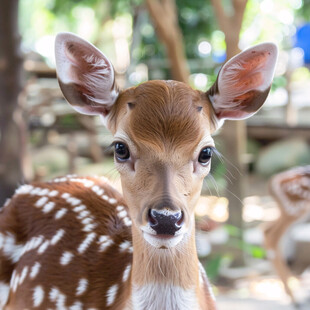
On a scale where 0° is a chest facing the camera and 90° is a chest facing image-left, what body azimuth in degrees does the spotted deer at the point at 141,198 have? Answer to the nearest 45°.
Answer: approximately 315°

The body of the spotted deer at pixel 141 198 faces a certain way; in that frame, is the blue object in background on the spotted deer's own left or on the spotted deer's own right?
on the spotted deer's own left

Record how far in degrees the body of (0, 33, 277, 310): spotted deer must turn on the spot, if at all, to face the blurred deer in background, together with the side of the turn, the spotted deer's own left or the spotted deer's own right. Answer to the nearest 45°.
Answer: approximately 90° to the spotted deer's own left
